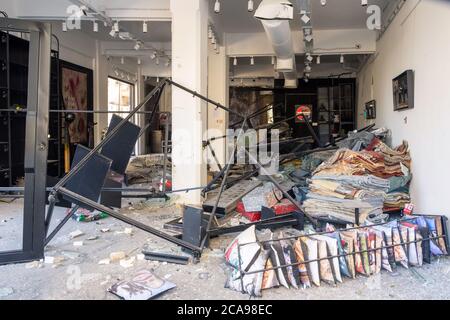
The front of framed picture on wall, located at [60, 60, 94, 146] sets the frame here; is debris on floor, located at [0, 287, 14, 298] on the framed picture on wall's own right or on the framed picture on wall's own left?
on the framed picture on wall's own right

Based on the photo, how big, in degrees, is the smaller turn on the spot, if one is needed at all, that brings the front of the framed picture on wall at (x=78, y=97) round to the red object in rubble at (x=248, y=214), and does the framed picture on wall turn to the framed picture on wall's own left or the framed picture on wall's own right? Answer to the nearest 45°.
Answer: approximately 45° to the framed picture on wall's own right

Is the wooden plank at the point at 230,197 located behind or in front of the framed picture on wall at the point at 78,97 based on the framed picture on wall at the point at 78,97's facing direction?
in front

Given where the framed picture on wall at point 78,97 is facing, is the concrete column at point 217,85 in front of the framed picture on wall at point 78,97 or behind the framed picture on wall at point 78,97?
in front

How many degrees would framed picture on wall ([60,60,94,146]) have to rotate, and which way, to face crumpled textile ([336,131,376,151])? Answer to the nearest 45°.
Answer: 0° — it already faces it

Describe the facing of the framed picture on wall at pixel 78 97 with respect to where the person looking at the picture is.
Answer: facing the viewer and to the right of the viewer

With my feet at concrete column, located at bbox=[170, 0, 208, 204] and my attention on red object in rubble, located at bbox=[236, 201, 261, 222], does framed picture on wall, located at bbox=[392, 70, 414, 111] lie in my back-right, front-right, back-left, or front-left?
front-left

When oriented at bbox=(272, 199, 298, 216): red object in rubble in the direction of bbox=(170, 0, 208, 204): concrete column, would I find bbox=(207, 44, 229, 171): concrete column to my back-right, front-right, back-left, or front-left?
front-right

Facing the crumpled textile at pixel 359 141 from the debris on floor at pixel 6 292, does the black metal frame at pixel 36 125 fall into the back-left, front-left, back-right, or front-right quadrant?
front-left

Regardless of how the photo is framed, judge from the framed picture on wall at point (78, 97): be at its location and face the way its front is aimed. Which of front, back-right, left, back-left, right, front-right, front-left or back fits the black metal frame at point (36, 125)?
front-right

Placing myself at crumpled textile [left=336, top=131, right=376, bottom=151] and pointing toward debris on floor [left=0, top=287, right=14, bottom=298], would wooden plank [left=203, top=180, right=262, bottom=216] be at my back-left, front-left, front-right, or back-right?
front-right

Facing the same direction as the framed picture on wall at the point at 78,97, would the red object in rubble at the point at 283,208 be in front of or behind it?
in front
